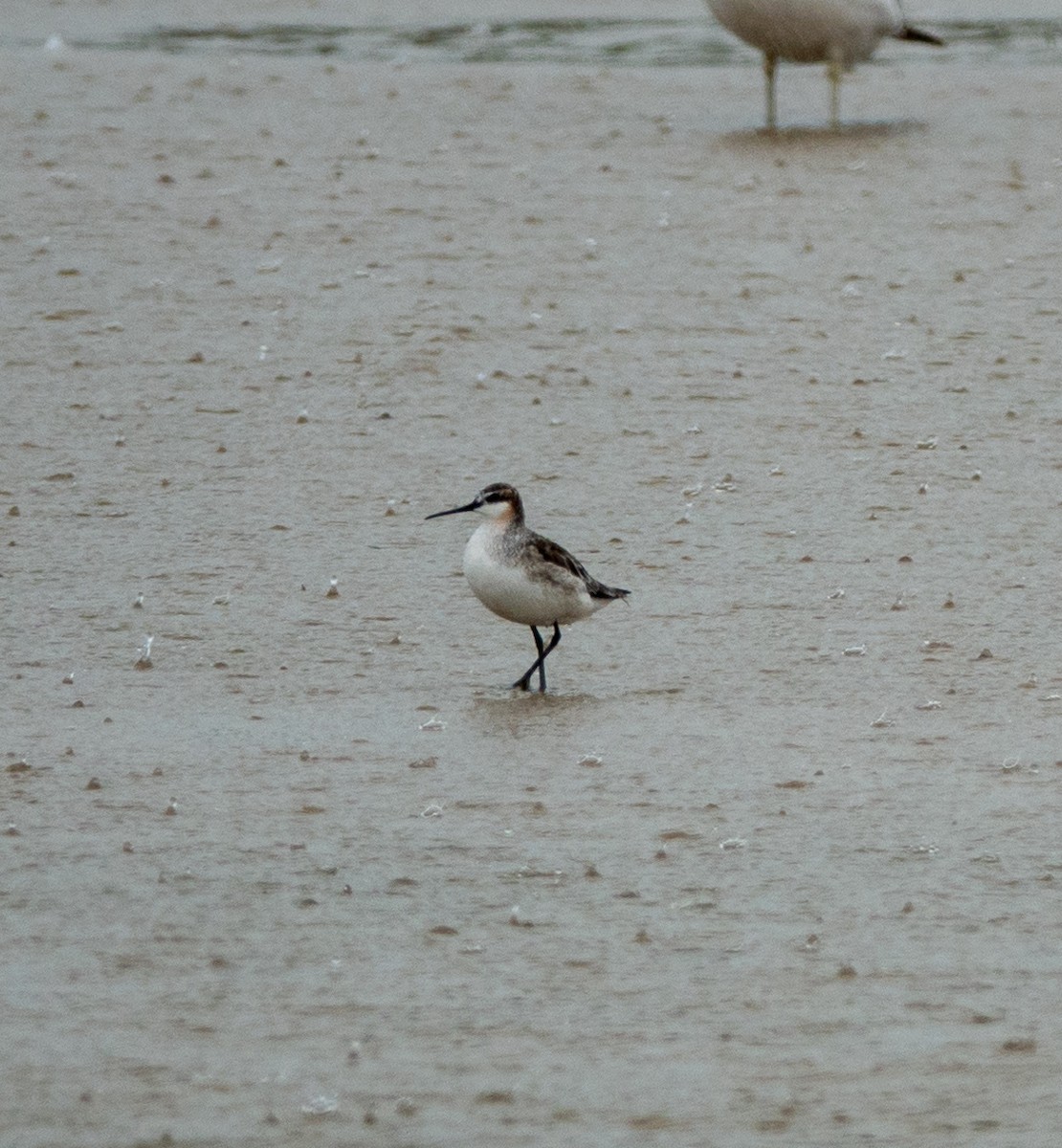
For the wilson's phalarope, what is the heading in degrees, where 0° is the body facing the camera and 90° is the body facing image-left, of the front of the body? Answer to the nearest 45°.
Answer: approximately 90°

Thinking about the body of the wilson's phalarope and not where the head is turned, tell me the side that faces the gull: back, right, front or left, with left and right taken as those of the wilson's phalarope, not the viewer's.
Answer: right
